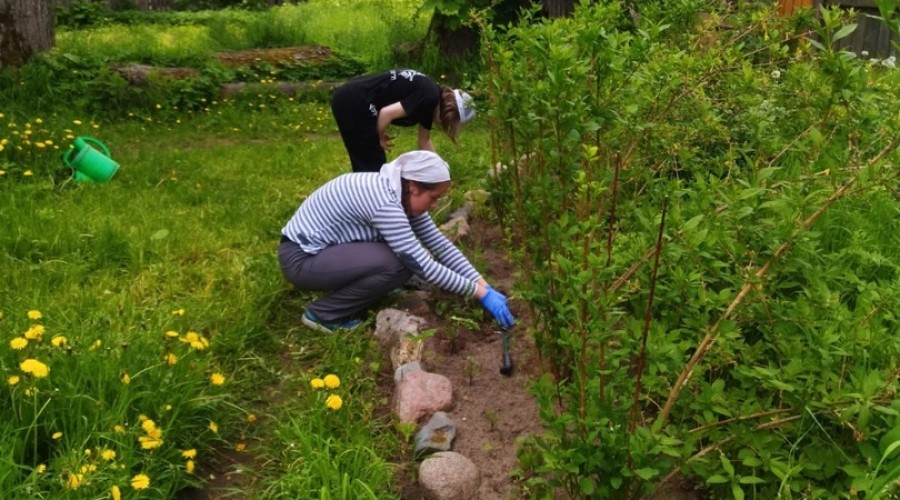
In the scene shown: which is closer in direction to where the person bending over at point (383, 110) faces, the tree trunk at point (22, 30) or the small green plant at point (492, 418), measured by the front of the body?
the small green plant

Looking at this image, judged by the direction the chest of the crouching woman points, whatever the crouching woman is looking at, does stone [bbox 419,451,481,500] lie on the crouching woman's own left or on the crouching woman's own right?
on the crouching woman's own right

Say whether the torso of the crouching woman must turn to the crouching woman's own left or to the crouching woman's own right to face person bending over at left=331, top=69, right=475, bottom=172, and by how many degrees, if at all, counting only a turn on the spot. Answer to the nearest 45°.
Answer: approximately 90° to the crouching woman's own left

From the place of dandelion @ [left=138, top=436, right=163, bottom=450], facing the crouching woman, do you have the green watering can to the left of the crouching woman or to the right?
left

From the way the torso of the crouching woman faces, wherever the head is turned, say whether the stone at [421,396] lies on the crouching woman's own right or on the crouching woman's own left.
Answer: on the crouching woman's own right

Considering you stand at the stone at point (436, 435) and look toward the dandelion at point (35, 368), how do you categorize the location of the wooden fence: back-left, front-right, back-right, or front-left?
back-right

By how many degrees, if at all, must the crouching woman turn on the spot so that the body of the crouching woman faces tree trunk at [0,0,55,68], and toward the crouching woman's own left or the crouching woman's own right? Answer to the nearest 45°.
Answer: approximately 135° to the crouching woman's own left

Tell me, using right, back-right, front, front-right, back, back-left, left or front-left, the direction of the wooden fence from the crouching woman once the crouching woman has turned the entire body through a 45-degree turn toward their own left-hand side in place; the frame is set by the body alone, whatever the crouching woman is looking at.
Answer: front

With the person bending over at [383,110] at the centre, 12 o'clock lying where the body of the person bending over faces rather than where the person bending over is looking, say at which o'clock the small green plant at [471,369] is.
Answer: The small green plant is roughly at 3 o'clock from the person bending over.

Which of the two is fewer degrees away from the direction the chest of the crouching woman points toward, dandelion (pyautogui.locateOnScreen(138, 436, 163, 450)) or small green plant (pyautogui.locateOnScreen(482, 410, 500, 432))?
the small green plant

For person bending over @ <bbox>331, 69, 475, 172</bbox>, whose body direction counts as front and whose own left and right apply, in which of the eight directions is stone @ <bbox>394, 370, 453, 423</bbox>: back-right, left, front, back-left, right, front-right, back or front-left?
right

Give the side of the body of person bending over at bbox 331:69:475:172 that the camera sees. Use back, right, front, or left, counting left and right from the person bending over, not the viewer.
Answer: right

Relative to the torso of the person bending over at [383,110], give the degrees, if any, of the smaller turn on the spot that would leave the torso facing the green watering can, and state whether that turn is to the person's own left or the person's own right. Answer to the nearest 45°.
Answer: approximately 180°

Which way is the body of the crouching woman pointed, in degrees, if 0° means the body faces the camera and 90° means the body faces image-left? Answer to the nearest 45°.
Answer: approximately 270°

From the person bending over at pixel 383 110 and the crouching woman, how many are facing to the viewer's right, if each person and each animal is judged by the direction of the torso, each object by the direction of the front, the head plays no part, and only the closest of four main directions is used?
2

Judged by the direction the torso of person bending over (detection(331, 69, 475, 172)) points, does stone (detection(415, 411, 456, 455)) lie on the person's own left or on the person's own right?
on the person's own right

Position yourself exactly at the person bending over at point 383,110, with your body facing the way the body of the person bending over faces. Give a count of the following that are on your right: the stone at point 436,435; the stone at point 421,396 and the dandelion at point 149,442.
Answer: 3
